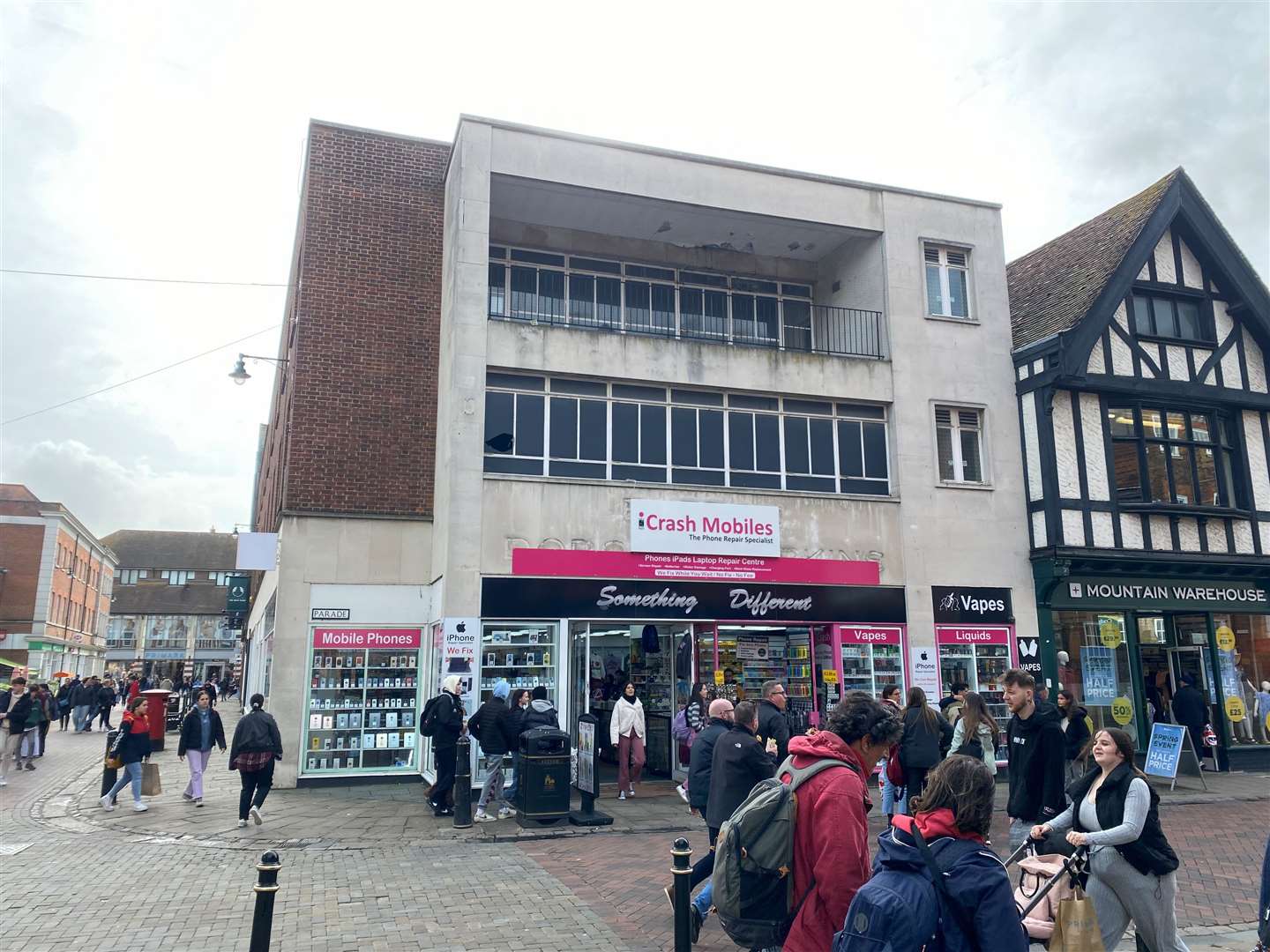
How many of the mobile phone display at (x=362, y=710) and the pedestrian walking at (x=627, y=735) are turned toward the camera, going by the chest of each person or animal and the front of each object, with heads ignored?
2

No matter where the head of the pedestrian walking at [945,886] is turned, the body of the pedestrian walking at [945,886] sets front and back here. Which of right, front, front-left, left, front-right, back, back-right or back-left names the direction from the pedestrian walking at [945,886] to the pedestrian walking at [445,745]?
left

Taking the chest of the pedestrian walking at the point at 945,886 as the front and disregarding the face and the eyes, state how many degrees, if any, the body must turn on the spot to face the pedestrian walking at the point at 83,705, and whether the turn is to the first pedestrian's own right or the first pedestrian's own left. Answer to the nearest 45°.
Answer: approximately 90° to the first pedestrian's own left

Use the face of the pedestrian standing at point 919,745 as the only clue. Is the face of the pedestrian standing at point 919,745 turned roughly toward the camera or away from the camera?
away from the camera

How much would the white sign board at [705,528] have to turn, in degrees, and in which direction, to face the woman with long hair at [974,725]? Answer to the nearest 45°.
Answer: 0° — it already faces them

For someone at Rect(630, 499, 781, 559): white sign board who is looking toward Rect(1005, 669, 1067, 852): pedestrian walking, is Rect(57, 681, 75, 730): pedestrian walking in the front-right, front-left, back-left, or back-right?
back-right

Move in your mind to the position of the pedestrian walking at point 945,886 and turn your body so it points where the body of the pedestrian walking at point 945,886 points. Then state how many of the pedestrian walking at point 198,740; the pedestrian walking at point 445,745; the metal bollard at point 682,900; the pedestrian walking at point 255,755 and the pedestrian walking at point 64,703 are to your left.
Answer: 5

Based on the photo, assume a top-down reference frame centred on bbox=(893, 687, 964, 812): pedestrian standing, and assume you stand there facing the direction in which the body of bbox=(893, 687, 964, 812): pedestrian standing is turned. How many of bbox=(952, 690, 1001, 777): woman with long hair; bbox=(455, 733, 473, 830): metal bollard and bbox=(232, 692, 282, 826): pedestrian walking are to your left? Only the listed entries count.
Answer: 2

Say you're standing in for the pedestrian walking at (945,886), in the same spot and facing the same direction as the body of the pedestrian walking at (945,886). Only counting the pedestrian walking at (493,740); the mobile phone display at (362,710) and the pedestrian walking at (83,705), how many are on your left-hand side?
3

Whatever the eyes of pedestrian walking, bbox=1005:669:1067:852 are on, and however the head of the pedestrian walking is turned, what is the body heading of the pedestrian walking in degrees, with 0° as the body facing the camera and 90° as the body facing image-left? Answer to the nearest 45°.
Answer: approximately 45°

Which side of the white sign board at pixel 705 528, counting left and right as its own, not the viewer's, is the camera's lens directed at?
front

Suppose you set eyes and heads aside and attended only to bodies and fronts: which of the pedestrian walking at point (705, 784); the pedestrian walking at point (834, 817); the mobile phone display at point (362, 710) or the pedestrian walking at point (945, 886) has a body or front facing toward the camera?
the mobile phone display
